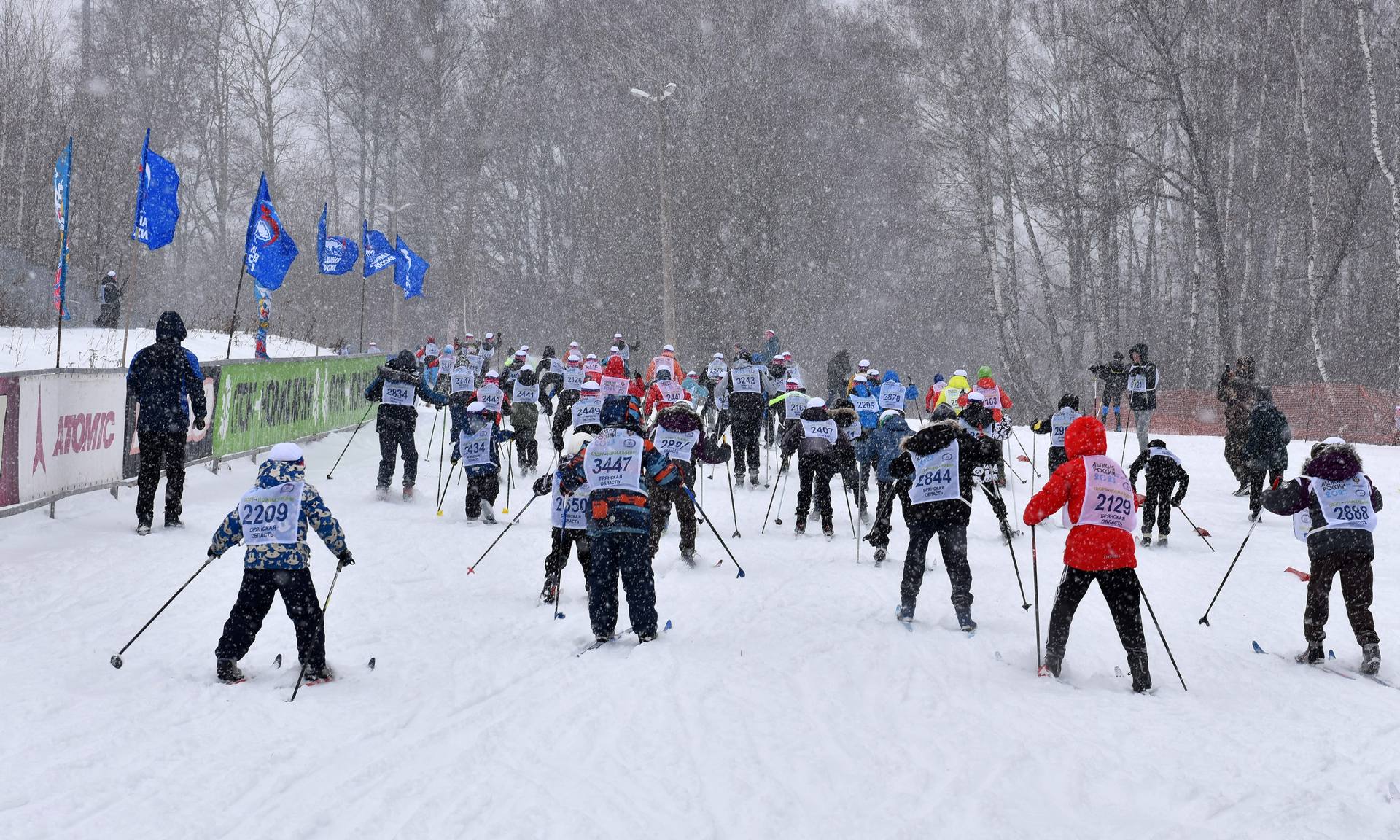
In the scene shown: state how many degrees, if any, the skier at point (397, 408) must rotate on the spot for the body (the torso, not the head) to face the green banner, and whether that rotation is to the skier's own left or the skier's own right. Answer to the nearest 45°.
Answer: approximately 45° to the skier's own left

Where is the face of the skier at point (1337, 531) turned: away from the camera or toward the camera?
away from the camera

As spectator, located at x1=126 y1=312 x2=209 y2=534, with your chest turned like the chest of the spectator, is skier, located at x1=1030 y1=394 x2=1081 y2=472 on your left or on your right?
on your right

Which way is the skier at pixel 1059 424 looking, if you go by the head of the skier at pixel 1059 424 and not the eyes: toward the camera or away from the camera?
away from the camera

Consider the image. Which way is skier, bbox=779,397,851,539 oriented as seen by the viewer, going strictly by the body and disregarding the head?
away from the camera

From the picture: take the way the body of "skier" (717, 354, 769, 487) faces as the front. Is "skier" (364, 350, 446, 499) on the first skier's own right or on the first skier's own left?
on the first skier's own left

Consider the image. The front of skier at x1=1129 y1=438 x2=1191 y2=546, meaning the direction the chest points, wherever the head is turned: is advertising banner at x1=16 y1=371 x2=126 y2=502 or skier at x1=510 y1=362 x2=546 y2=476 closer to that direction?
the skier

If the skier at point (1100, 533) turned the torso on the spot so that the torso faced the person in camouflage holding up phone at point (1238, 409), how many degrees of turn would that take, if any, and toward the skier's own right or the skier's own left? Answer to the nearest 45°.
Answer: approximately 45° to the skier's own right

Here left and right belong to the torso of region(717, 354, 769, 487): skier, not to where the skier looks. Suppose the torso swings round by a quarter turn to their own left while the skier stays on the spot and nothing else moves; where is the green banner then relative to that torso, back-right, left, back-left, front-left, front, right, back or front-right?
front

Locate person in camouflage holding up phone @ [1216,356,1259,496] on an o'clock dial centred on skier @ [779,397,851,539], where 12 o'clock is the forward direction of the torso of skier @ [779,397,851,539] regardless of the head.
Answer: person in camouflage holding up phone @ [1216,356,1259,496] is roughly at 2 o'clock from skier @ [779,397,851,539].

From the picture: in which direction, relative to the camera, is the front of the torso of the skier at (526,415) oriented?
away from the camera

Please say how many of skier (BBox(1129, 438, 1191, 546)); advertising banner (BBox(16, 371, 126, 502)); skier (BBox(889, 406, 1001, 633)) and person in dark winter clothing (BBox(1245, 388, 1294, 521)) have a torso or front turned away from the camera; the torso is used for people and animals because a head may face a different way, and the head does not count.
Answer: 3

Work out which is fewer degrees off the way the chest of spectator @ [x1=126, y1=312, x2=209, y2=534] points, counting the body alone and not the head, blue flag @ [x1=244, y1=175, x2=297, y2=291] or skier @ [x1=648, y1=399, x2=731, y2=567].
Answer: the blue flag

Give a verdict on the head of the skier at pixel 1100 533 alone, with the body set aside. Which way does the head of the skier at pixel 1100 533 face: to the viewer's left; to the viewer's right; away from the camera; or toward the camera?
away from the camera

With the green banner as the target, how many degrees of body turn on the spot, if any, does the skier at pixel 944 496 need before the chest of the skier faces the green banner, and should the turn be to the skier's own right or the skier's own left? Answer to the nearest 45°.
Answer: approximately 45° to the skier's own left

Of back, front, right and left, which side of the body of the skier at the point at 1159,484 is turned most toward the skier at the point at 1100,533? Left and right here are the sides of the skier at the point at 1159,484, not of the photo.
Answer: back

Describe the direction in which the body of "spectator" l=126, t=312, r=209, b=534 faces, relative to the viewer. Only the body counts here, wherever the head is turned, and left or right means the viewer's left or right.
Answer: facing away from the viewer

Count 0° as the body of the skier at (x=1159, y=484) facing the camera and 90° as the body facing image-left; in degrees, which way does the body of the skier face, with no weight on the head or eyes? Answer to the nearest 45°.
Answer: approximately 180°

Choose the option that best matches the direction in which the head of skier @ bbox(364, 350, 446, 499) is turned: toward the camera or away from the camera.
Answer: away from the camera
